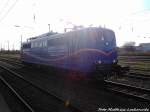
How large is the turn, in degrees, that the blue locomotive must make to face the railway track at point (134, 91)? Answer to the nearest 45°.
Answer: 0° — it already faces it

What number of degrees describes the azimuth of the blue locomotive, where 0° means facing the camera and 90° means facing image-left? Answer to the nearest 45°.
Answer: approximately 315°
